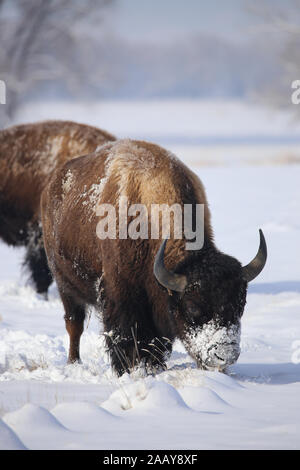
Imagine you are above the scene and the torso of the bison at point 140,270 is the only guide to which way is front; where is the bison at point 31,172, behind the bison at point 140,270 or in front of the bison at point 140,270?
behind

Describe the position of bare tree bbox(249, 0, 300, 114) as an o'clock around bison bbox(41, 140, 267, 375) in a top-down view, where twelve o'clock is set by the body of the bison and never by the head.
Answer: The bare tree is roughly at 8 o'clock from the bison.

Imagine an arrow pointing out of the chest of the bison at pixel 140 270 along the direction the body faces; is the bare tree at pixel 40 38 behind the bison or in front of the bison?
behind

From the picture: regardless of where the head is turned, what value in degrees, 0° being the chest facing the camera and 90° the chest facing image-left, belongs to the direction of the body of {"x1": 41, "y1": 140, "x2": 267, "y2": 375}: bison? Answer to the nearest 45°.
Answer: approximately 315°
